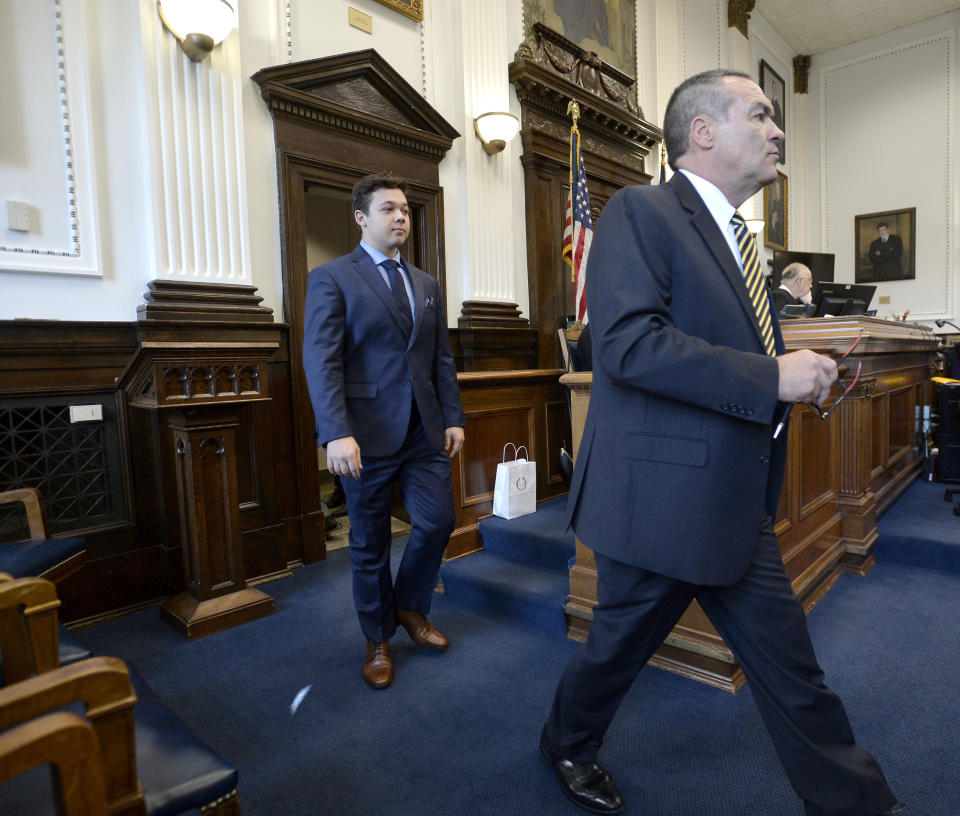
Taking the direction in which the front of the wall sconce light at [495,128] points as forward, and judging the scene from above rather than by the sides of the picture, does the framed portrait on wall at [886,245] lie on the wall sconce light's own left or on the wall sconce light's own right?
on the wall sconce light's own left

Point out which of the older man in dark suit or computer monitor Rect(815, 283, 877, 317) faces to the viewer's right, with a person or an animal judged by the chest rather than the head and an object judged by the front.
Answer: the older man in dark suit

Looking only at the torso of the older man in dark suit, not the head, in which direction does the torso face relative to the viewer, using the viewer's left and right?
facing to the right of the viewer

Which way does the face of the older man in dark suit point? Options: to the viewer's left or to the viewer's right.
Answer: to the viewer's right

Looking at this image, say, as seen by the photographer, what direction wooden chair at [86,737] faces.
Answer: facing away from the viewer and to the right of the viewer

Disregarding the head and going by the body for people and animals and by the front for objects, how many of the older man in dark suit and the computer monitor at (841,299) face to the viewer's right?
1
